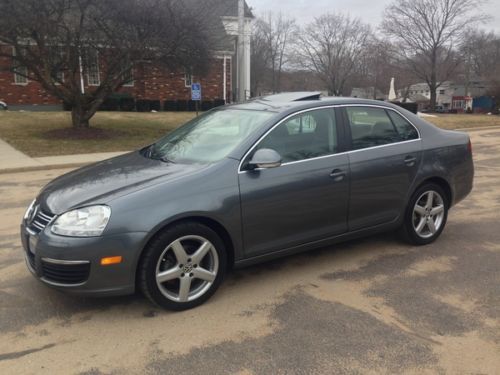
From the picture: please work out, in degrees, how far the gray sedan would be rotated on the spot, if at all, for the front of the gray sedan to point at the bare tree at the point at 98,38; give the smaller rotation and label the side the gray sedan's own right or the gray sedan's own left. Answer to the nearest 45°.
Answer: approximately 135° to the gray sedan's own right

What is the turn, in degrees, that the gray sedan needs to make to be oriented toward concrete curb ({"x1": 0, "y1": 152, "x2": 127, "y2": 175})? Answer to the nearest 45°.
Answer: approximately 90° to its right

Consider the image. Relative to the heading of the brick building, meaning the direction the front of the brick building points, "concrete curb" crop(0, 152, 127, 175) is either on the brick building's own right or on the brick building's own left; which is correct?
on the brick building's own right

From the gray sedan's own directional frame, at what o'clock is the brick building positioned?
The brick building is roughly at 4 o'clock from the gray sedan.

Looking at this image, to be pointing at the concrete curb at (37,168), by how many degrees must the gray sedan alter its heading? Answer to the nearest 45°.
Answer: approximately 90° to its right

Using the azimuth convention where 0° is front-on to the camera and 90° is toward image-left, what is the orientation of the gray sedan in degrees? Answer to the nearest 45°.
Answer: approximately 45°
